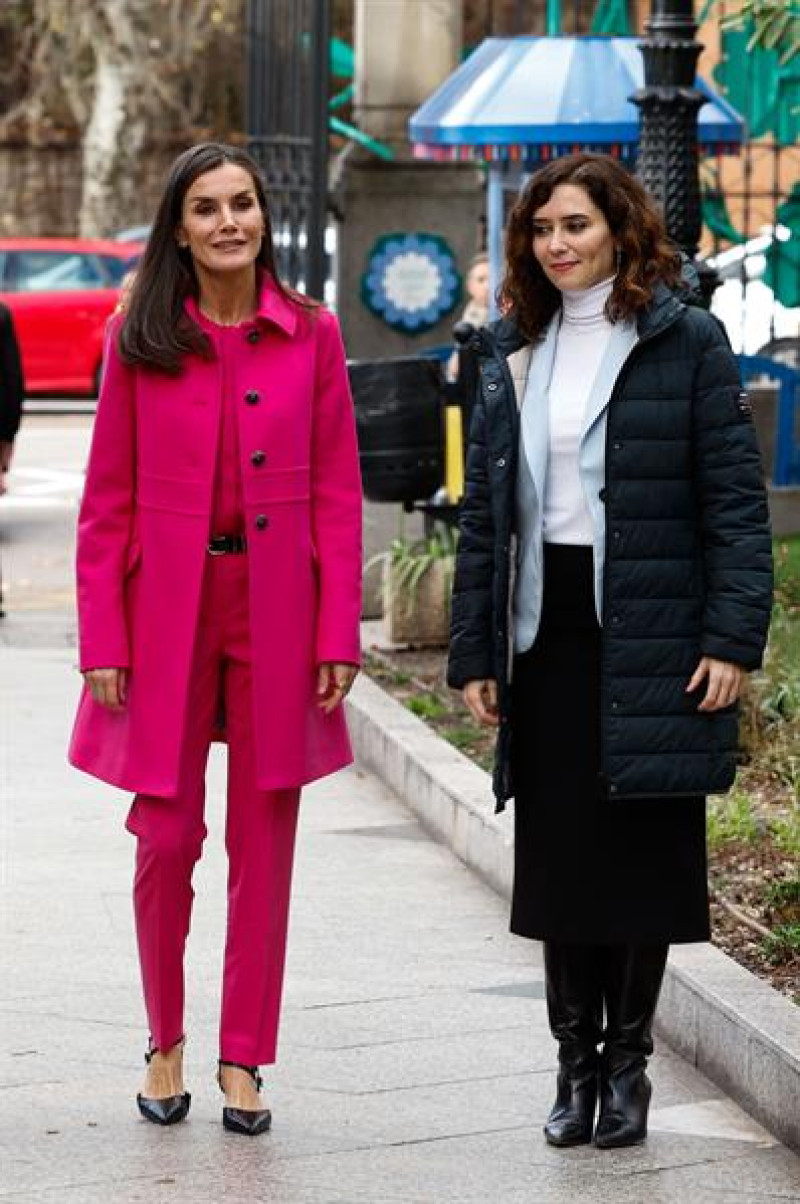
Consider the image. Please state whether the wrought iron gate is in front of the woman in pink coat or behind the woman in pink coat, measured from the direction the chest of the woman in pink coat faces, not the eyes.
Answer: behind

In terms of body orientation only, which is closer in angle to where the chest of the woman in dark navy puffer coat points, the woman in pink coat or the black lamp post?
the woman in pink coat

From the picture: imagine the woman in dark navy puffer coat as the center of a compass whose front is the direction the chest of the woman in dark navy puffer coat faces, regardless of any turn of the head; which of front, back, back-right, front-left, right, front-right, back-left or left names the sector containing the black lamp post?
back-right

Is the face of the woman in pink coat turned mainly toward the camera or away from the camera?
toward the camera

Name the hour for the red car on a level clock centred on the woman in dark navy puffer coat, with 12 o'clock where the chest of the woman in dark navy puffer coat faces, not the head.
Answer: The red car is roughly at 4 o'clock from the woman in dark navy puffer coat.

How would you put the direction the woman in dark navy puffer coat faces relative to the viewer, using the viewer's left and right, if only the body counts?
facing the viewer and to the left of the viewer

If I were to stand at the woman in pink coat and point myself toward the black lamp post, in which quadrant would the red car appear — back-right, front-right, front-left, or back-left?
front-left

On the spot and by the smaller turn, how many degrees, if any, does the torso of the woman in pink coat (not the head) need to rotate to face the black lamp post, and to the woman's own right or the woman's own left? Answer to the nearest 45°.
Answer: approximately 135° to the woman's own left

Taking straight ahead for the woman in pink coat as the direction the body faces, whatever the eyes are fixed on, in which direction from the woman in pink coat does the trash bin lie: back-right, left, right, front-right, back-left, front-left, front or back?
back

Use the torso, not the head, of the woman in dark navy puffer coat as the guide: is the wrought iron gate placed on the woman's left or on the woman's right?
on the woman's right

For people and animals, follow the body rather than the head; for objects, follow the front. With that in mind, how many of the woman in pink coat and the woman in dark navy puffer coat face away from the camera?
0

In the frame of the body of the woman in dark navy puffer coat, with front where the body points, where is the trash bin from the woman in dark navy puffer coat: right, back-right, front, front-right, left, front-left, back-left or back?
back-right

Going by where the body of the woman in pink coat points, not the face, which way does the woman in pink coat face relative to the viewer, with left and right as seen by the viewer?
facing the viewer
